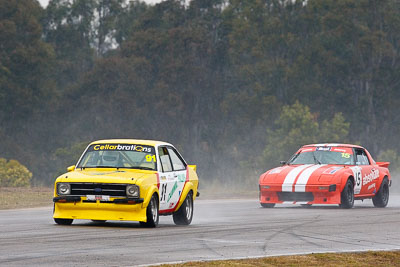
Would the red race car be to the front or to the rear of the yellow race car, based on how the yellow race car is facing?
to the rear

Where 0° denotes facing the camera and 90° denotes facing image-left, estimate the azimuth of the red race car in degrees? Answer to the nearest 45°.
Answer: approximately 45°

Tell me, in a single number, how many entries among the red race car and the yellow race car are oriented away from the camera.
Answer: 0

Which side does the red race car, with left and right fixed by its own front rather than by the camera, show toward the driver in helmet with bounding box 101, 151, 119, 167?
front

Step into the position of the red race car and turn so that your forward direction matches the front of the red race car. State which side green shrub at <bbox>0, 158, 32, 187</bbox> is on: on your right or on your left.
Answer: on your right

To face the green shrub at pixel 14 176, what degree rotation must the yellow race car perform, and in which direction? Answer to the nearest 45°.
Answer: approximately 135° to its right

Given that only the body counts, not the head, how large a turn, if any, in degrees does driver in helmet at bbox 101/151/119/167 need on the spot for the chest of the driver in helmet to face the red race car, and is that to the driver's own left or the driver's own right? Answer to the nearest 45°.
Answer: approximately 135° to the driver's own left

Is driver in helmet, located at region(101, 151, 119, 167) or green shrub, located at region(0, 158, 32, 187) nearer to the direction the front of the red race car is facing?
the driver in helmet

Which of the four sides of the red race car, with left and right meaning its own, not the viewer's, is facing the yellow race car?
front
